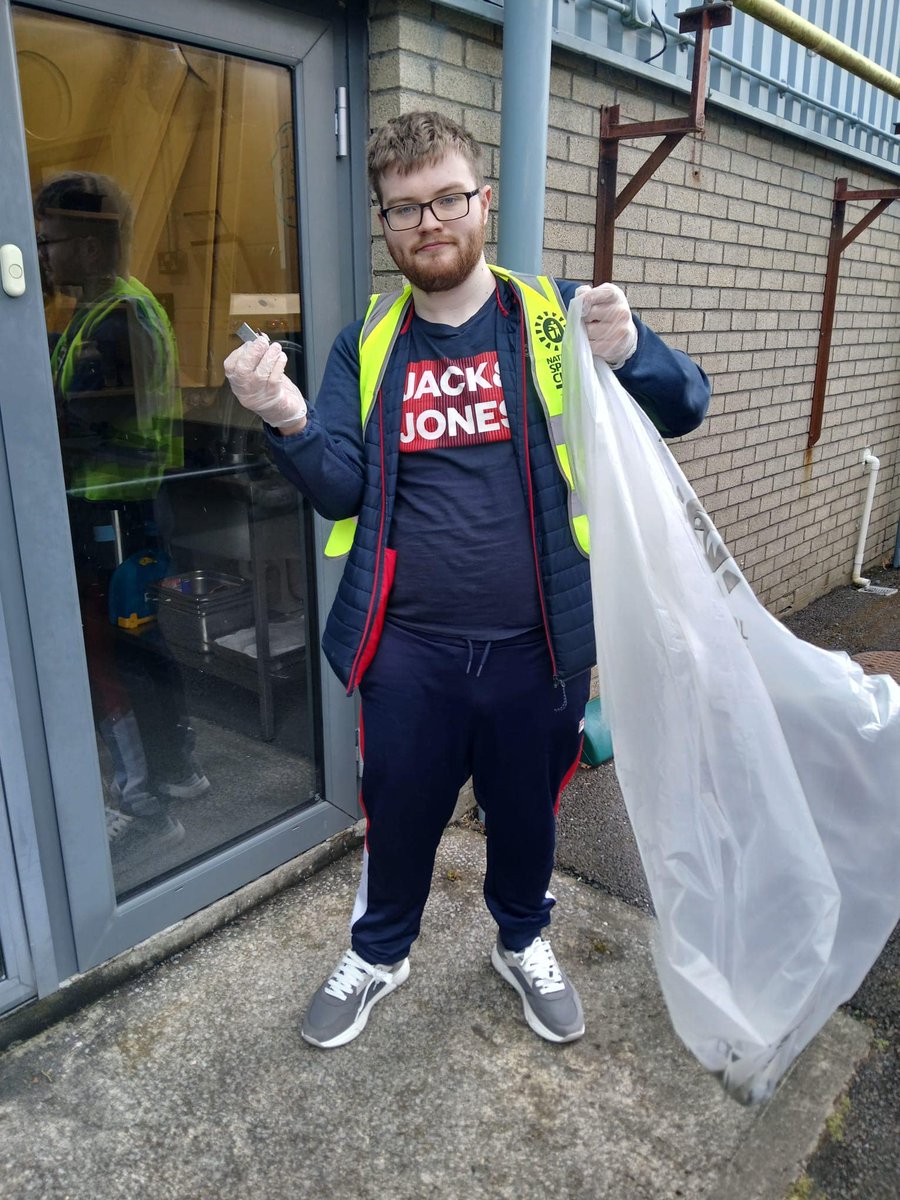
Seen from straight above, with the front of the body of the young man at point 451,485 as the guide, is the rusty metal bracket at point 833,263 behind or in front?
behind

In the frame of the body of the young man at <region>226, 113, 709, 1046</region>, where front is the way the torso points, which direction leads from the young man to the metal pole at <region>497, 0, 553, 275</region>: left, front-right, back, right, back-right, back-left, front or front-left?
back

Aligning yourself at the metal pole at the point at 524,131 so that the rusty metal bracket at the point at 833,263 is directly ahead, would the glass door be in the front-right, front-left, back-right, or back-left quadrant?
back-left

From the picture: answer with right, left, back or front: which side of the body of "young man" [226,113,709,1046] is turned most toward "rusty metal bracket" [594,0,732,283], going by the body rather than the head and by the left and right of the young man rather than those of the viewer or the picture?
back

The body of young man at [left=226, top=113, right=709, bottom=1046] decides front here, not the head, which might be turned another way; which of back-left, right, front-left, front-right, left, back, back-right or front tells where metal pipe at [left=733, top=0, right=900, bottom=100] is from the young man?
back-left

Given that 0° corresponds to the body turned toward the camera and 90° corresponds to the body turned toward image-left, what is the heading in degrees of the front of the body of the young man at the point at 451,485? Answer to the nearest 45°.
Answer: approximately 0°

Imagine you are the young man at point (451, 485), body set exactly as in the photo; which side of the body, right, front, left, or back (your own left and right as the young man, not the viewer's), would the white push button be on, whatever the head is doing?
right

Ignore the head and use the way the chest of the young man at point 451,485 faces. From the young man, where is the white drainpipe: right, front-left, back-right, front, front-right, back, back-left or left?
back-left

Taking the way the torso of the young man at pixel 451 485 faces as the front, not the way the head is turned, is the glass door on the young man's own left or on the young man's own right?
on the young man's own right
